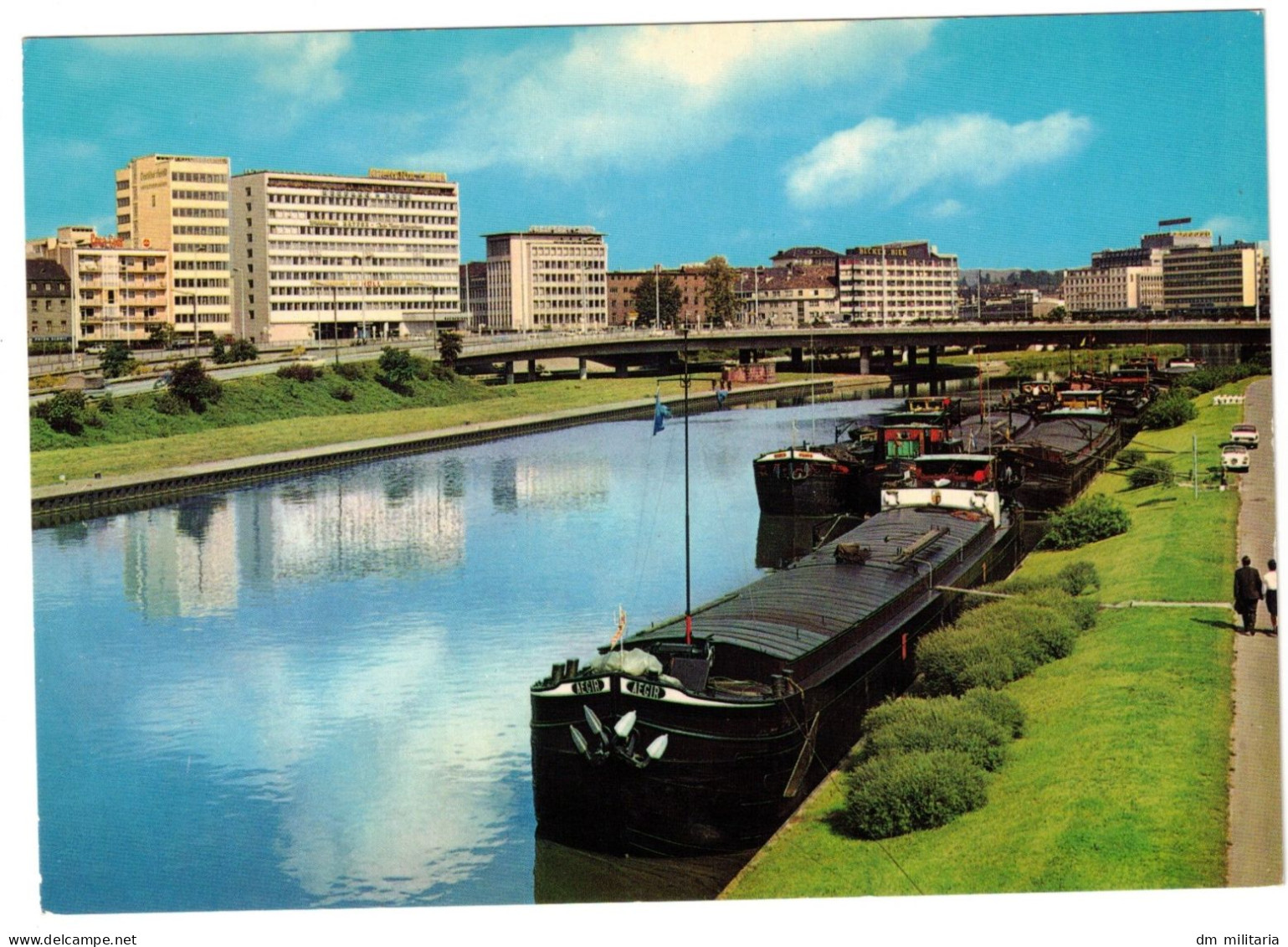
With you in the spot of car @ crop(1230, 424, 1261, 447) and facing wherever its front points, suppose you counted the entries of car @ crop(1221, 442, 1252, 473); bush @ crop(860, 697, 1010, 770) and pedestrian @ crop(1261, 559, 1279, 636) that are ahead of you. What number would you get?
3

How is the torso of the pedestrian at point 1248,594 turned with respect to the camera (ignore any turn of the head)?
away from the camera

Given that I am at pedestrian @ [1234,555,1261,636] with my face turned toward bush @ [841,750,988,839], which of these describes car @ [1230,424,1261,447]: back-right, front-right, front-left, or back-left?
back-right

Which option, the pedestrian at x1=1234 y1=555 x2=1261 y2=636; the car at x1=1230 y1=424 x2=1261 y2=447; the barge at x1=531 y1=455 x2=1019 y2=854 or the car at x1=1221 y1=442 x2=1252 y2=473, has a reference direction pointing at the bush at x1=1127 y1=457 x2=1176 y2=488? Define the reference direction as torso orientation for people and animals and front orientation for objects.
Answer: the pedestrian

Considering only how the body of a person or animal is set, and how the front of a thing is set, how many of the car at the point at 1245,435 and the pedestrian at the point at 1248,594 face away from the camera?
1

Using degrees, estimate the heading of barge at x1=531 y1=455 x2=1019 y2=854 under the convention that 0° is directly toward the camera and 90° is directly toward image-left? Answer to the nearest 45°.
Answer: approximately 45°

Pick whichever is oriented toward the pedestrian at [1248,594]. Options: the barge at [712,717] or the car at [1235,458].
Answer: the car

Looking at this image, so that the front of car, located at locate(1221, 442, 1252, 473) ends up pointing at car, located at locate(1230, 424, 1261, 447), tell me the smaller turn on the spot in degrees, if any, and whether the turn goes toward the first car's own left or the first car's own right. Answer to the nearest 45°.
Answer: approximately 180°

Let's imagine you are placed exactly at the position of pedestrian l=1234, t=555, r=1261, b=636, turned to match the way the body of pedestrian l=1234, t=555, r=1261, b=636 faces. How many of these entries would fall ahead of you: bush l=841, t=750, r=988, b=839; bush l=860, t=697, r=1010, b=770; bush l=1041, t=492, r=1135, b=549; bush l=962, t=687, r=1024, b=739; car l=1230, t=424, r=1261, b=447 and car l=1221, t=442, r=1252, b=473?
3

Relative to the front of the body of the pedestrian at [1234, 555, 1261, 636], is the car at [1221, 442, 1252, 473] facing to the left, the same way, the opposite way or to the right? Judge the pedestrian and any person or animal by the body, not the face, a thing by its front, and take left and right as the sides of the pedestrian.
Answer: the opposite way

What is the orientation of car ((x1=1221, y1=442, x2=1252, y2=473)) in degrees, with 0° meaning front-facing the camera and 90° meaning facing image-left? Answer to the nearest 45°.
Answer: approximately 0°

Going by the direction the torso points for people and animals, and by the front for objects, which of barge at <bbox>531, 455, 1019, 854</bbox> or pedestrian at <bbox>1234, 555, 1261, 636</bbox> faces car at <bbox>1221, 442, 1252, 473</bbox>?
the pedestrian
